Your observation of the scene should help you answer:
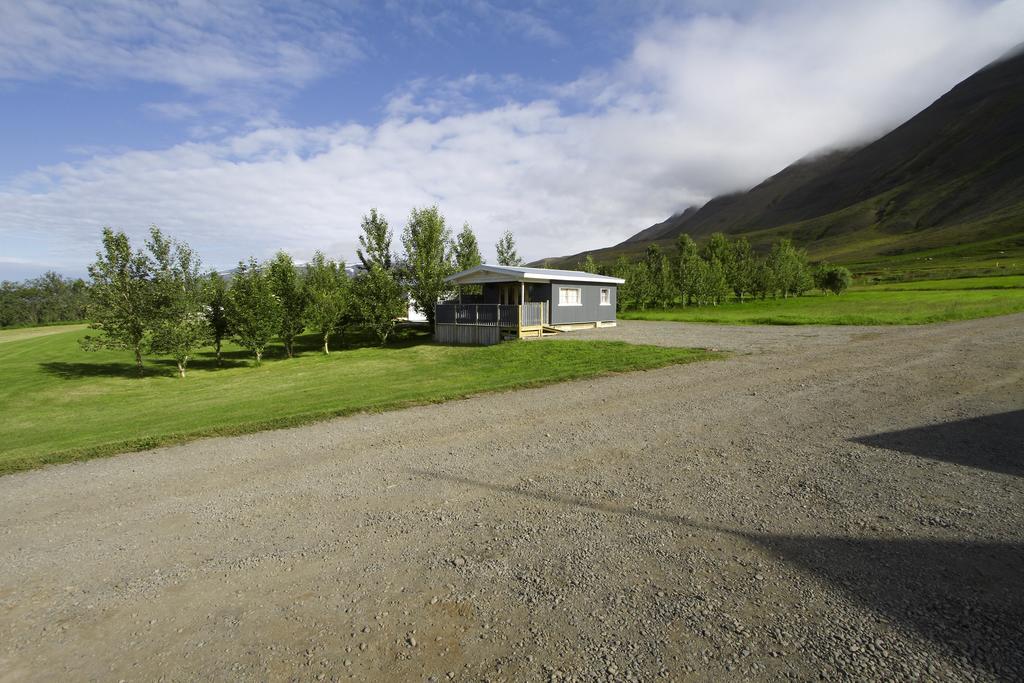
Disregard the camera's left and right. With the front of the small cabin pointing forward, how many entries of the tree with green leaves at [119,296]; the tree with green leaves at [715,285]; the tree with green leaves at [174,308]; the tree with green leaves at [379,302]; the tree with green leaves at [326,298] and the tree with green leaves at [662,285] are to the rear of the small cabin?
2

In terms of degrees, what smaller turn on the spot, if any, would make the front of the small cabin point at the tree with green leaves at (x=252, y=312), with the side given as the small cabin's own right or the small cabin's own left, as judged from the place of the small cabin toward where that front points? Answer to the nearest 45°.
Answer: approximately 45° to the small cabin's own right

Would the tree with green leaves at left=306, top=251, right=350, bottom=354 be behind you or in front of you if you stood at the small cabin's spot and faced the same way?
in front

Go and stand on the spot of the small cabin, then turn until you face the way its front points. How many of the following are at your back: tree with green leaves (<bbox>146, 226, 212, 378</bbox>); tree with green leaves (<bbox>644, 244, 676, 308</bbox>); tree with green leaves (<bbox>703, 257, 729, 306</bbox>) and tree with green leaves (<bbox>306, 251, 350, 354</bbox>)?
2

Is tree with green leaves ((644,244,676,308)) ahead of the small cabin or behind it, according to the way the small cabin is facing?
behind

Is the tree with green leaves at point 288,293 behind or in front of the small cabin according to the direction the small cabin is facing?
in front

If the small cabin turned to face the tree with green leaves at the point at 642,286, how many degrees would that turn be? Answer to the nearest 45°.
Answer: approximately 180°

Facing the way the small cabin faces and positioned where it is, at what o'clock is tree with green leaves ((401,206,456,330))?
The tree with green leaves is roughly at 2 o'clock from the small cabin.

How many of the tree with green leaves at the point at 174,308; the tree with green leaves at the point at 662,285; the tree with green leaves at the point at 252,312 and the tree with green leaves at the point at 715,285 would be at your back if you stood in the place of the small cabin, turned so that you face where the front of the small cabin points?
2

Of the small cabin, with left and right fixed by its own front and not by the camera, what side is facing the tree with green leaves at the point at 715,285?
back

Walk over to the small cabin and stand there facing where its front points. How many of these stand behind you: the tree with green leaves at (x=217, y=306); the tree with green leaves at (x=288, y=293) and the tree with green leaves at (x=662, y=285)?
1

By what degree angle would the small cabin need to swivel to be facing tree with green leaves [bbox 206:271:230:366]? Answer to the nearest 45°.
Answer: approximately 45° to its right
